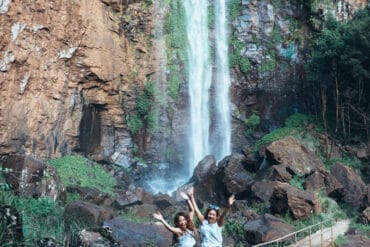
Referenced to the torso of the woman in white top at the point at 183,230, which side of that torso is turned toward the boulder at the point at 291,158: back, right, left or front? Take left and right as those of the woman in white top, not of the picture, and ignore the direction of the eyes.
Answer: back

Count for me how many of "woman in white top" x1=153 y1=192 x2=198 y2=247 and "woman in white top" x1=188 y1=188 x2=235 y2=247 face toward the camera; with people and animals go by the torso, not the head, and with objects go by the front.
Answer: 2

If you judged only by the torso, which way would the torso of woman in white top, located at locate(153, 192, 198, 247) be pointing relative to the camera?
toward the camera

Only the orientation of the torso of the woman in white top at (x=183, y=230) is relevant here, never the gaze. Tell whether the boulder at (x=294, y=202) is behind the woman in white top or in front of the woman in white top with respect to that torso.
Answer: behind

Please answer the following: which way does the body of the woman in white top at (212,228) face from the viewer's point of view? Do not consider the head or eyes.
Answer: toward the camera

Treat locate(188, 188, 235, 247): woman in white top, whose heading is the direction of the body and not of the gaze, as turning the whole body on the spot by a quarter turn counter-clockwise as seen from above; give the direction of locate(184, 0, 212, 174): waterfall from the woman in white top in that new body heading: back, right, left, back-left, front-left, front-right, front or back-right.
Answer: left

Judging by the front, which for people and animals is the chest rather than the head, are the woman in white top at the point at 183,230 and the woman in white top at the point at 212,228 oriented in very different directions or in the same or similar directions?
same or similar directions

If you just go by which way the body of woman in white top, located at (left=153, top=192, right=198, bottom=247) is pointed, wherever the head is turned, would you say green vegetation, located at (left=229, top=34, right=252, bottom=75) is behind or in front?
behind

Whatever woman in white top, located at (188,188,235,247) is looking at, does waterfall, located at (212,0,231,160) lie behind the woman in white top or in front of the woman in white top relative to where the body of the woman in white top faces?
behind
